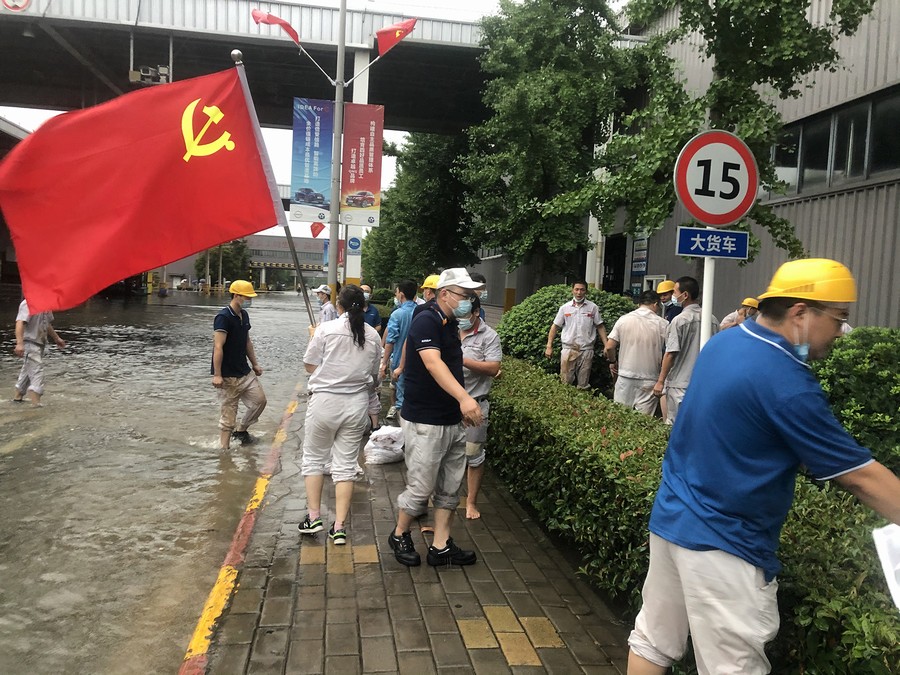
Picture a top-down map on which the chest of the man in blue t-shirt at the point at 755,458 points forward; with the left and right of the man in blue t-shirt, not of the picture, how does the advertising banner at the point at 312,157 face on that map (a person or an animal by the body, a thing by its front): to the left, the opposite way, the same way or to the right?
to the right

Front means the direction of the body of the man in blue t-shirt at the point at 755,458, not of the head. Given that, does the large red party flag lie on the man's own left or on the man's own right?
on the man's own left

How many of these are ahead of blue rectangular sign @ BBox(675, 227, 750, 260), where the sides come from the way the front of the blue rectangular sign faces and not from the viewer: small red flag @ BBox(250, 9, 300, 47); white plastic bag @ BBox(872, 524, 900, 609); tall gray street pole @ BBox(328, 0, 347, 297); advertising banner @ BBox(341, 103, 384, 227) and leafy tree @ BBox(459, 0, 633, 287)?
1

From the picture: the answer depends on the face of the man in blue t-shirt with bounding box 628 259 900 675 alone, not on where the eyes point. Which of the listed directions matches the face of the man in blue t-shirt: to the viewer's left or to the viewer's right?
to the viewer's right

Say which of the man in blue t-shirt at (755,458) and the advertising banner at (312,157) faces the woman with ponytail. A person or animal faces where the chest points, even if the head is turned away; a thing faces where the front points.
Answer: the advertising banner

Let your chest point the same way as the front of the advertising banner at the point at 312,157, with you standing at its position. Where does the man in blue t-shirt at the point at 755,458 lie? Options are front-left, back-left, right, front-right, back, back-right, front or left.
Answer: front

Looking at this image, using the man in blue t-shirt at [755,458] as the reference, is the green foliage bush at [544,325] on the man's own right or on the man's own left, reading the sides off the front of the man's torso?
on the man's own left

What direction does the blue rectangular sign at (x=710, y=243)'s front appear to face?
toward the camera

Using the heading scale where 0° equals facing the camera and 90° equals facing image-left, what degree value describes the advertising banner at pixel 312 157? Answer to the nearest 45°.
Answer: approximately 0°

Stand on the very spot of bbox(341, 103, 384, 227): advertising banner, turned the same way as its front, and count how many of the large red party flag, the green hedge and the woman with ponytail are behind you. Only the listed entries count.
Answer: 0

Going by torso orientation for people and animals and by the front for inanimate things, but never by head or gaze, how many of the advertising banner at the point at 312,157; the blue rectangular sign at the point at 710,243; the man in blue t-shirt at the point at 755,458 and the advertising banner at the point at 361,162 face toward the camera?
3

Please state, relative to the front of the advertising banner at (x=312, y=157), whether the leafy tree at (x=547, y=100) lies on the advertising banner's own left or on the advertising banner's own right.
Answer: on the advertising banner's own left

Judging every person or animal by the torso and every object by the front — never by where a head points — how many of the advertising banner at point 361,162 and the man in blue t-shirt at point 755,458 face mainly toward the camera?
1

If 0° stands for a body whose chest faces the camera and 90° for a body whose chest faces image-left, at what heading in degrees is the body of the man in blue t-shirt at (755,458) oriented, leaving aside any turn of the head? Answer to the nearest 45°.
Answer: approximately 225°

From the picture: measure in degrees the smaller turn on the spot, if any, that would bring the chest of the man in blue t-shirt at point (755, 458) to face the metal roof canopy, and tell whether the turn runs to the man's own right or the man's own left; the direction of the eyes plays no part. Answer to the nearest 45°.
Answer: approximately 90° to the man's own left
